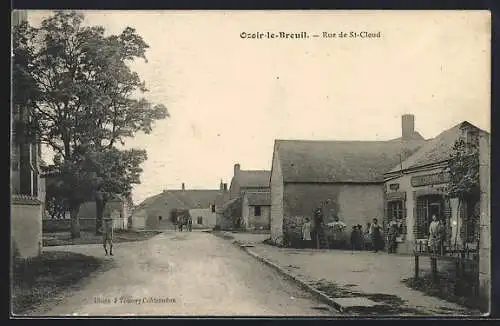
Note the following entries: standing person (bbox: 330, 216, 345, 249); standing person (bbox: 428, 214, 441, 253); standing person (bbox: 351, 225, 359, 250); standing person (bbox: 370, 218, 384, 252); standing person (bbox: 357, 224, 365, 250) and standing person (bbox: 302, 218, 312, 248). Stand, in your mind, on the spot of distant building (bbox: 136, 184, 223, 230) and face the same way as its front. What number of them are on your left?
6

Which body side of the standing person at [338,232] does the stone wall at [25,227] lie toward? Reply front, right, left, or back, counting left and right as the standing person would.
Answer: right

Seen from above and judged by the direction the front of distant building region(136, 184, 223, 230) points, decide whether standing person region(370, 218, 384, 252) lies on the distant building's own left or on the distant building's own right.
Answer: on the distant building's own left

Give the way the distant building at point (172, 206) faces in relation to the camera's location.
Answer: facing the viewer

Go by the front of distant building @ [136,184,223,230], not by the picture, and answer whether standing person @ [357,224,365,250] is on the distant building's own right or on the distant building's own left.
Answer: on the distant building's own left

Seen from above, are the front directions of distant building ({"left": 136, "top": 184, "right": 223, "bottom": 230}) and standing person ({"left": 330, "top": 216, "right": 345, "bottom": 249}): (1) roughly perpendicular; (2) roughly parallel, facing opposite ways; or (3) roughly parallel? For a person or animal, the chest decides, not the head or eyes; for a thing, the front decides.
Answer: roughly parallel

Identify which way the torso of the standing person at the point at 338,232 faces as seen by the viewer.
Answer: toward the camera

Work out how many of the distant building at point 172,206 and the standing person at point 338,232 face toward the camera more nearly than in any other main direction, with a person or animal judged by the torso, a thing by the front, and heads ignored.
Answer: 2
